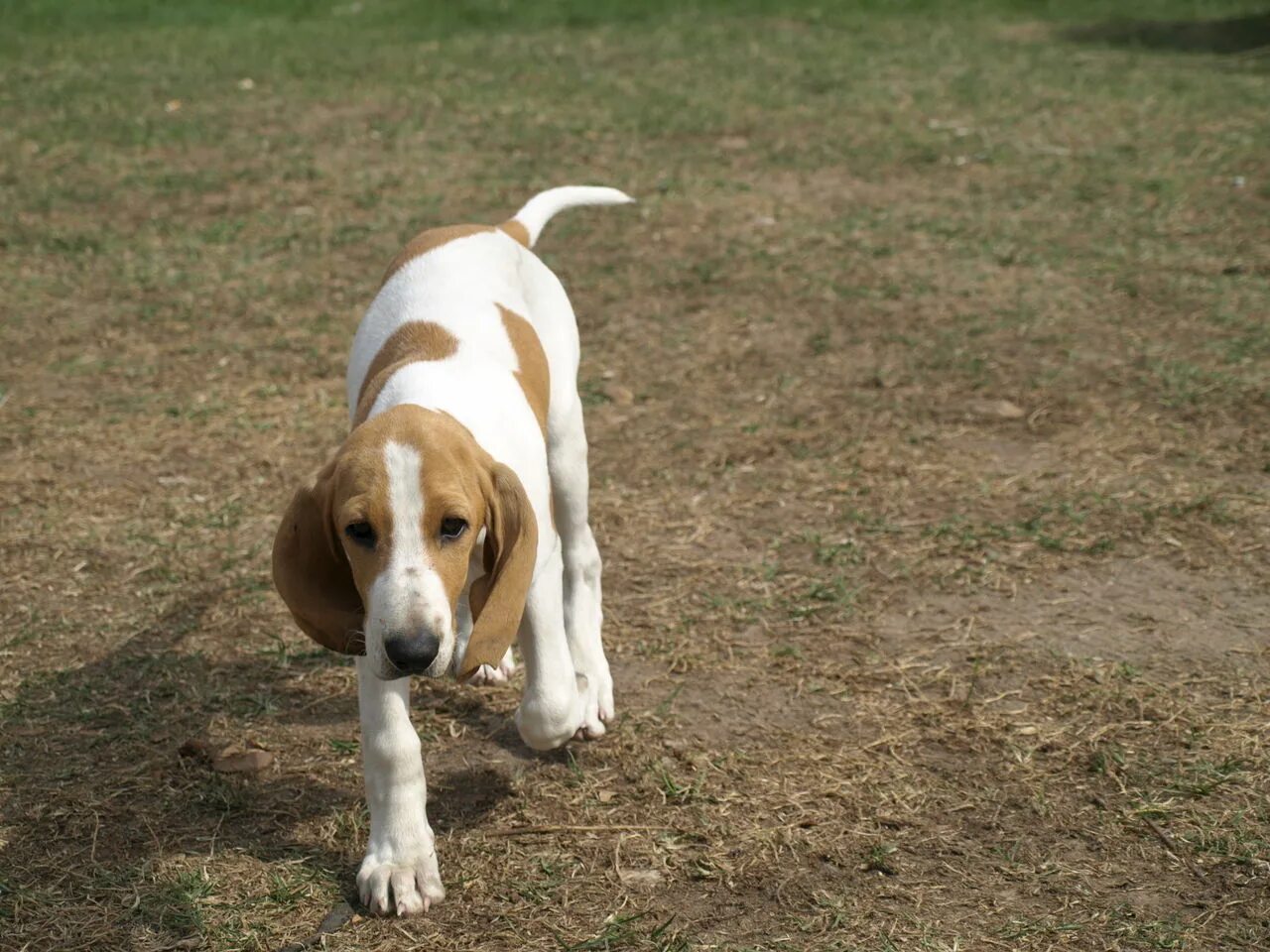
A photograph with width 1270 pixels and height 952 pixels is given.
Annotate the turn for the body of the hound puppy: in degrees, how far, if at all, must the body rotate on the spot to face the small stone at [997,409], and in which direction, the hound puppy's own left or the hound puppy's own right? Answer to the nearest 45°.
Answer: approximately 135° to the hound puppy's own left

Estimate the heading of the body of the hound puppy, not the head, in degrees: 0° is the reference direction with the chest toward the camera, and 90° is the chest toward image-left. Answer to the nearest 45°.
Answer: approximately 0°
